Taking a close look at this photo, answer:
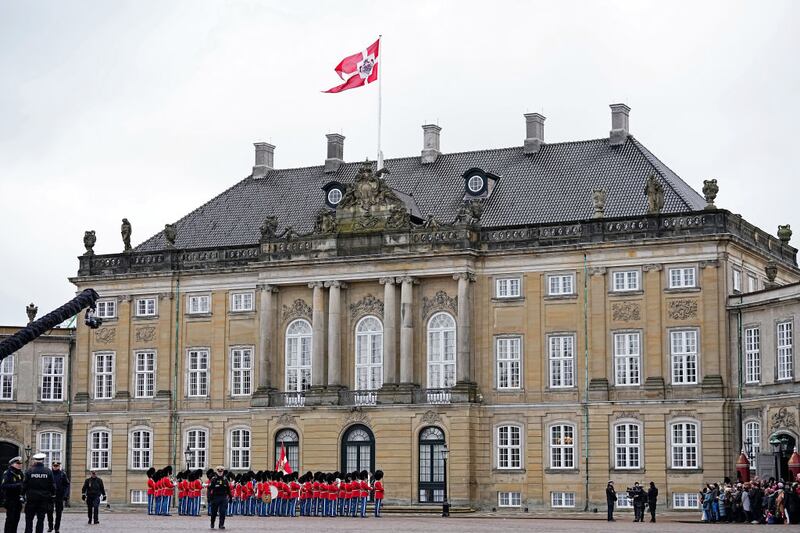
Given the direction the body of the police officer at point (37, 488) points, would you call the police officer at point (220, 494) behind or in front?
in front

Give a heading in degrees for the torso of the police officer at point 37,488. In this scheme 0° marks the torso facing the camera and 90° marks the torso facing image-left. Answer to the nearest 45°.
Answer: approximately 180°
